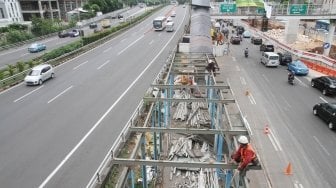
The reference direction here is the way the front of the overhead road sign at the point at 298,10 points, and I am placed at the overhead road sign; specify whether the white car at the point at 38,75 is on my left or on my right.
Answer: on my right

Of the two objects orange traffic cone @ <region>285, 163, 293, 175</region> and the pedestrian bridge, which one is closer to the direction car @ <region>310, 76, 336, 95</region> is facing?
the orange traffic cone

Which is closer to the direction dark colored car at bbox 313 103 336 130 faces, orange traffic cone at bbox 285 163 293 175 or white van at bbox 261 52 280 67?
the orange traffic cone

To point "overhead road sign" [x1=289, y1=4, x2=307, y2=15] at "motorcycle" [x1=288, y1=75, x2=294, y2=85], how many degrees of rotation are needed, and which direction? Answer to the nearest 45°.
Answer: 0° — it already faces it

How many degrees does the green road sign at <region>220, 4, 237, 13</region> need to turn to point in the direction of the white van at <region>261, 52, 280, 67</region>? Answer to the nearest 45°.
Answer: approximately 45° to its left

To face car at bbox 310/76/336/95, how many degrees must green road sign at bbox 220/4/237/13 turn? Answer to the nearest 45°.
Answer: approximately 45° to its left

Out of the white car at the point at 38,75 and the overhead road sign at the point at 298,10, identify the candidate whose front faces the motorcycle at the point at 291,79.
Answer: the overhead road sign

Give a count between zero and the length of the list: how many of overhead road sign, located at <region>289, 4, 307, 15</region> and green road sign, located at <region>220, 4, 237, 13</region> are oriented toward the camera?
2

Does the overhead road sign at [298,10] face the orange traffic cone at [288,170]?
yes
